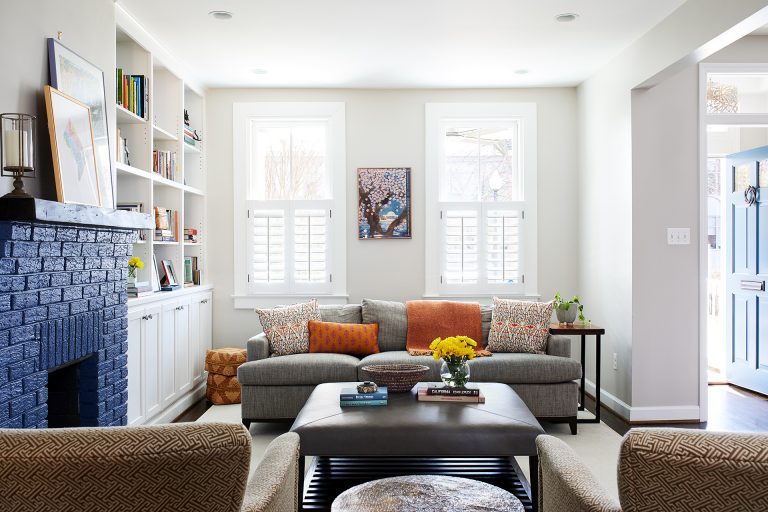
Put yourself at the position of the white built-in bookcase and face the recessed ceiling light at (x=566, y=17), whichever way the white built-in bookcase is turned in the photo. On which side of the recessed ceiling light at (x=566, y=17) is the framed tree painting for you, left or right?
left

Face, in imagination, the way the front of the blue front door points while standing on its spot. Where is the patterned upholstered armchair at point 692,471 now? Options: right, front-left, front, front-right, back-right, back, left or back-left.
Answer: front-left

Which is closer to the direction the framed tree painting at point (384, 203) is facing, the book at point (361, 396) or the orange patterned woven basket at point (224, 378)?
the book

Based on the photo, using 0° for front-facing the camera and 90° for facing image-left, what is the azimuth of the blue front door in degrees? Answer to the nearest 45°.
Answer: approximately 45°

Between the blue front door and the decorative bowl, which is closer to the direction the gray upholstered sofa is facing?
the decorative bowl

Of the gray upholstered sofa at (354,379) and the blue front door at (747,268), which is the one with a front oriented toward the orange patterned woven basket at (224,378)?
the blue front door

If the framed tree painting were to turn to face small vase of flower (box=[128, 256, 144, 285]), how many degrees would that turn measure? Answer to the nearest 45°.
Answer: approximately 45° to its right

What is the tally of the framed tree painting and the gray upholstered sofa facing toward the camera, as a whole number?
2

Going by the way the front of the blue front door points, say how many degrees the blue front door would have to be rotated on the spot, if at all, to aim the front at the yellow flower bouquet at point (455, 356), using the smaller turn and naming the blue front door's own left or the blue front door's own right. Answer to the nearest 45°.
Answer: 0° — it already faces it

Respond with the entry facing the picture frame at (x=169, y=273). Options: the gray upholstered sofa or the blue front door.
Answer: the blue front door

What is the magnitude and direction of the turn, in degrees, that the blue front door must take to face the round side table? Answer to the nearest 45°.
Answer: approximately 45° to its left

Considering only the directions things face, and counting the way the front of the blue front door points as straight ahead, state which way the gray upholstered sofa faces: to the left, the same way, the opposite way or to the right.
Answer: to the left

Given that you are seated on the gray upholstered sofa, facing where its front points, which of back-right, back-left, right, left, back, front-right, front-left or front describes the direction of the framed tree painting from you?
back
